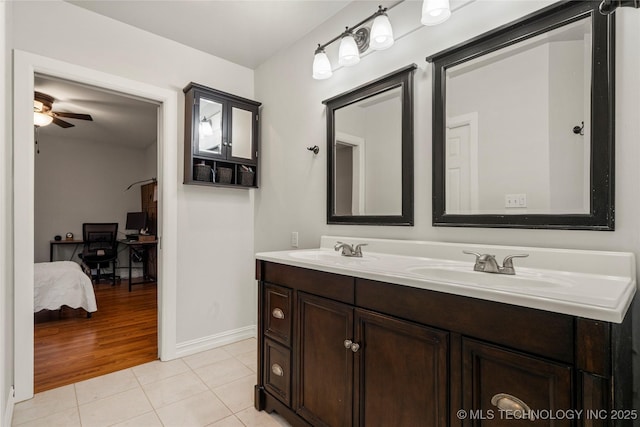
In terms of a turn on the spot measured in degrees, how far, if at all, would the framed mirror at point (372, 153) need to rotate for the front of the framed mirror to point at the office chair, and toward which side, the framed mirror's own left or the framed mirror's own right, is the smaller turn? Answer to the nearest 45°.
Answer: approximately 90° to the framed mirror's own right

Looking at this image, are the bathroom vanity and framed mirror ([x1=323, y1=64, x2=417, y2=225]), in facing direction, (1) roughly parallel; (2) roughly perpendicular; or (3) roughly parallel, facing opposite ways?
roughly parallel

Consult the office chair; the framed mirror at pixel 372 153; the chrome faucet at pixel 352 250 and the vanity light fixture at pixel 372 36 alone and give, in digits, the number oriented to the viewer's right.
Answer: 0

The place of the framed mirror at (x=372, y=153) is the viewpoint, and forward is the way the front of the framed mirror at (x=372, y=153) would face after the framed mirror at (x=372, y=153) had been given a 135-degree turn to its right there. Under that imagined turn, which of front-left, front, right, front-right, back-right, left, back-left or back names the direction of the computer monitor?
front-left

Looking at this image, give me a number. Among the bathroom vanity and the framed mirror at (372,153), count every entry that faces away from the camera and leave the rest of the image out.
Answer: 0

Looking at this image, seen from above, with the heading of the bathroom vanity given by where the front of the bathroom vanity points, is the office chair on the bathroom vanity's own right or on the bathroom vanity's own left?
on the bathroom vanity's own right

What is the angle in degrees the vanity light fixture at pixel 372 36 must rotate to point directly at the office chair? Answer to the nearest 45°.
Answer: approximately 45° to its right

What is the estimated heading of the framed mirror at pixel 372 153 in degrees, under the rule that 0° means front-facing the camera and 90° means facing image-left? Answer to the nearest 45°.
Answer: approximately 45°
